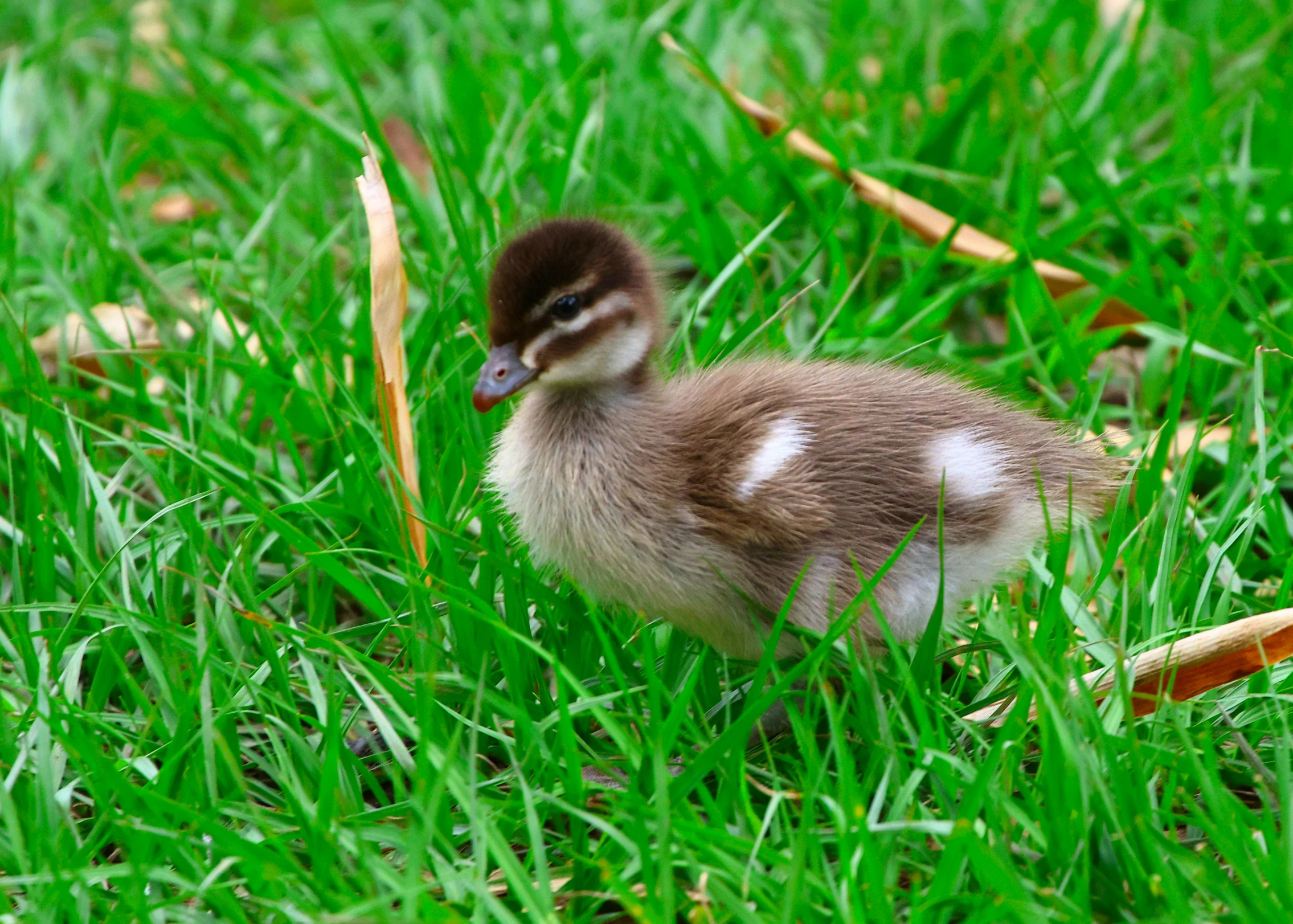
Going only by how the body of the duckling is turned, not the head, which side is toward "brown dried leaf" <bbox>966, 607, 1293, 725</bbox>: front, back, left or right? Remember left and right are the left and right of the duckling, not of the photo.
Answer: back

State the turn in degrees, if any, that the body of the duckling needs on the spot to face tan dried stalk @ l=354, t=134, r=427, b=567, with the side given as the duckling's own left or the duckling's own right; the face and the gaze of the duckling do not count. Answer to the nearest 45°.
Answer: approximately 45° to the duckling's own right

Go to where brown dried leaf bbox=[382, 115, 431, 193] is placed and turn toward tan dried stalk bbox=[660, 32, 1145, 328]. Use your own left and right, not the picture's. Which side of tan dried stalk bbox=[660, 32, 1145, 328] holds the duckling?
right

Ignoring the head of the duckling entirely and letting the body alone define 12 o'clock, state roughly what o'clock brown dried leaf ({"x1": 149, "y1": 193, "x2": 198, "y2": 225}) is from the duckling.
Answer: The brown dried leaf is roughly at 2 o'clock from the duckling.

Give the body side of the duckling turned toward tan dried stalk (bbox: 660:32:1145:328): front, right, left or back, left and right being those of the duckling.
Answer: right

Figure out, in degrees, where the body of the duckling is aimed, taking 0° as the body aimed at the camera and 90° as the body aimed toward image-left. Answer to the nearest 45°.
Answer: approximately 90°

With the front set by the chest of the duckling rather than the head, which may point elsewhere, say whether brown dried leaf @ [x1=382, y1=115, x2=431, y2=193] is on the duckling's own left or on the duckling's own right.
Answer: on the duckling's own right

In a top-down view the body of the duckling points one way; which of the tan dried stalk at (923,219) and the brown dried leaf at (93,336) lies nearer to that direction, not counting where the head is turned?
the brown dried leaf
